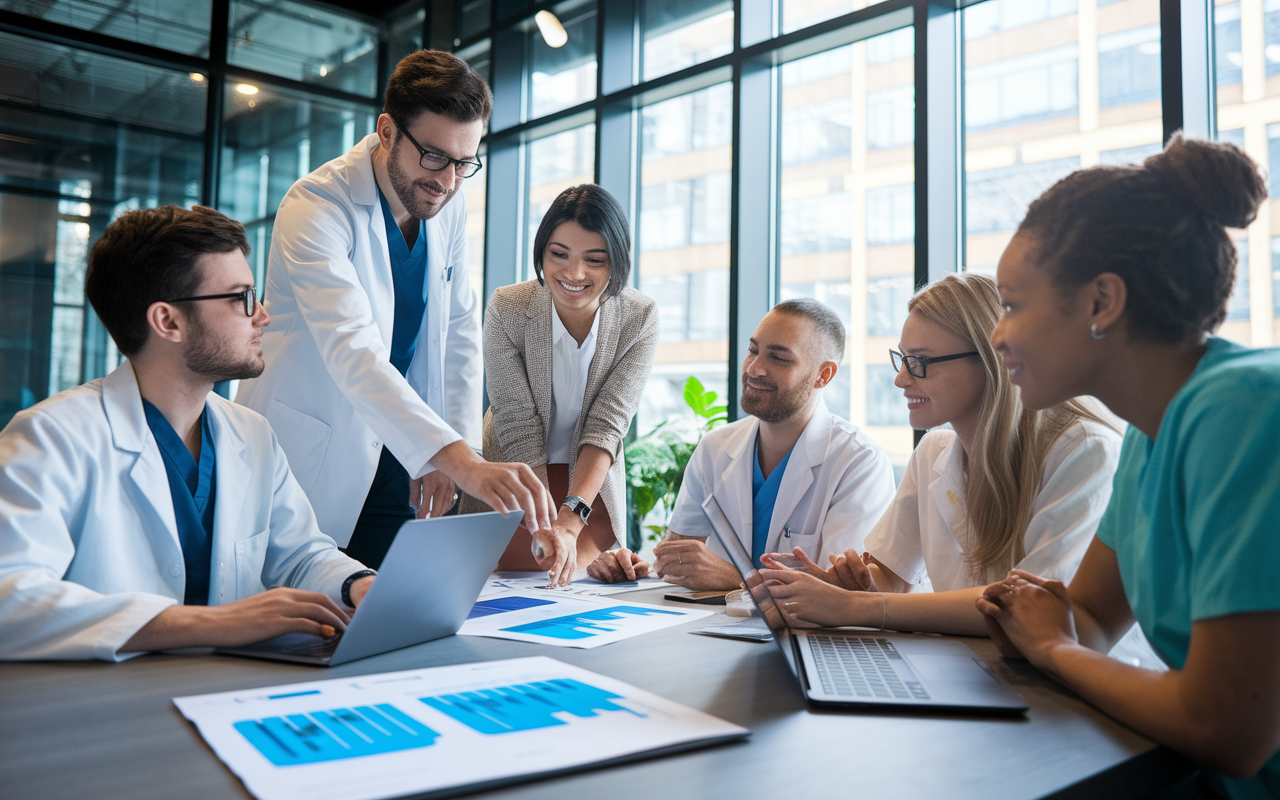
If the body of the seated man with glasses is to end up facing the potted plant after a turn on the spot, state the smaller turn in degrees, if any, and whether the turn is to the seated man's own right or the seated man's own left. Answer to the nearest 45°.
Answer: approximately 90° to the seated man's own left

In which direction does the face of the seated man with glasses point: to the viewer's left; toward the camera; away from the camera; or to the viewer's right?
to the viewer's right

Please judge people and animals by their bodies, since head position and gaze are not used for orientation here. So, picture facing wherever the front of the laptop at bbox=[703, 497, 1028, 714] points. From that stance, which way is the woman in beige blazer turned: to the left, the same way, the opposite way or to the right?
to the right

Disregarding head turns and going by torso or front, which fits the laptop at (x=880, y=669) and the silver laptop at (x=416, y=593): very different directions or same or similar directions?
very different directions

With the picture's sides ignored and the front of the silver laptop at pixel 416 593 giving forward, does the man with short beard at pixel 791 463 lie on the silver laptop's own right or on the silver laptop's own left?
on the silver laptop's own right

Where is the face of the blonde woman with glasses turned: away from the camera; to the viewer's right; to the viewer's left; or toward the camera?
to the viewer's left

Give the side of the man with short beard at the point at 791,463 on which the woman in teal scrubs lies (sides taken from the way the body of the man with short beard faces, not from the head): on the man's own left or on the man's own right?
on the man's own left

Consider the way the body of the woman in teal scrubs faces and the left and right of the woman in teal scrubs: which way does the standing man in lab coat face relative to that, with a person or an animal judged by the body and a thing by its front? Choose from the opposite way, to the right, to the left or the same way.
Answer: the opposite way

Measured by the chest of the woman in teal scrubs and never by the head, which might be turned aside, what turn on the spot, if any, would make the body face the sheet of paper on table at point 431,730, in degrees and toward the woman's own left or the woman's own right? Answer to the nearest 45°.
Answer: approximately 45° to the woman's own left

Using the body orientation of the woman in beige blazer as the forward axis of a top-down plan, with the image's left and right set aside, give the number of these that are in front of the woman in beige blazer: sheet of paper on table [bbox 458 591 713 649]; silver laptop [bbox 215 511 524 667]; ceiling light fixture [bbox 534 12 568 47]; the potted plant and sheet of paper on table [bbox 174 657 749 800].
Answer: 3

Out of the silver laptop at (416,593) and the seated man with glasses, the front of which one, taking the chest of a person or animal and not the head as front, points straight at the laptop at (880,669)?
the seated man with glasses

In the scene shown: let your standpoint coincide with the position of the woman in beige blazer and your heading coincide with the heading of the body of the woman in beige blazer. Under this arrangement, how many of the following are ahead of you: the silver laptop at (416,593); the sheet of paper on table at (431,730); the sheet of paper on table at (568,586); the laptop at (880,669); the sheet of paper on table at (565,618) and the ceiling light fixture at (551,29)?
5

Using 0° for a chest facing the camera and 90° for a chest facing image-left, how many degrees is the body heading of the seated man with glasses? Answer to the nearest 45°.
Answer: approximately 315°

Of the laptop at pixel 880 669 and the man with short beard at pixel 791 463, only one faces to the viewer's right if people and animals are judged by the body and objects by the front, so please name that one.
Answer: the laptop

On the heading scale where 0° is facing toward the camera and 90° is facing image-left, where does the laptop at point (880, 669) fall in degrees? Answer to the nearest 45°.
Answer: approximately 270°

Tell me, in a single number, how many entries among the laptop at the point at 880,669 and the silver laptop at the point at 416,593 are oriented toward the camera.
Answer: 0

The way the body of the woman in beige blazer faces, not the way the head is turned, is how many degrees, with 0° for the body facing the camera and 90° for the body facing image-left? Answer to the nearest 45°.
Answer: approximately 0°
